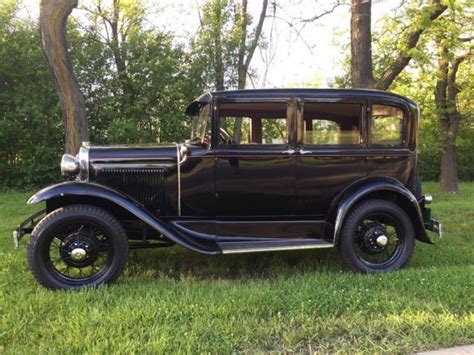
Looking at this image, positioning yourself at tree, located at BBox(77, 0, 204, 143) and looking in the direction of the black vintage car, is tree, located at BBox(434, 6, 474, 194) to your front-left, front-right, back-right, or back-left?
front-left

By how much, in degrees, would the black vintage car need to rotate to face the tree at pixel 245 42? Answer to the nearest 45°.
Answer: approximately 90° to its right

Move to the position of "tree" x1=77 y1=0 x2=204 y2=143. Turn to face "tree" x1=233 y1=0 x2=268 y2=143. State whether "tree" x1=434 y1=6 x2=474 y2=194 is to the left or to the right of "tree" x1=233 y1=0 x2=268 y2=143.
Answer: right

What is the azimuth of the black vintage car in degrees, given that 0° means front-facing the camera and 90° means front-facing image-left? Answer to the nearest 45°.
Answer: approximately 90°

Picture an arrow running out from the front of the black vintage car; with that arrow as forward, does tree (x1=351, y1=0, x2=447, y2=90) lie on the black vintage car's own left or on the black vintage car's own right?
on the black vintage car's own right

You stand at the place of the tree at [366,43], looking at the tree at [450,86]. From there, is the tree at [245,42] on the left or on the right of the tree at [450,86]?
left

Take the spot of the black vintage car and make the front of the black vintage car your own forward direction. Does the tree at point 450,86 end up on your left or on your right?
on your right

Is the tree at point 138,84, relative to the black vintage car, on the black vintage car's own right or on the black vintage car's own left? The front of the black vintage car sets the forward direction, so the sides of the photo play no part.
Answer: on the black vintage car's own right
